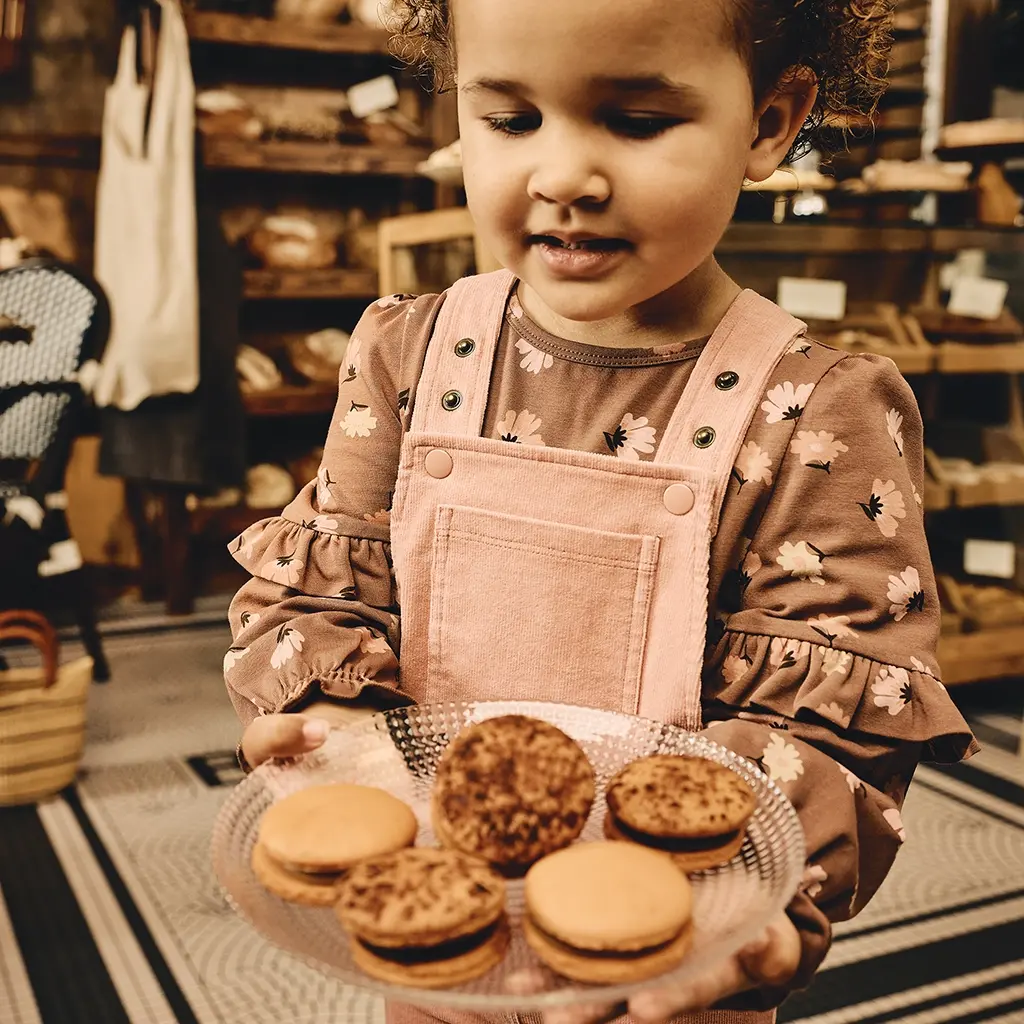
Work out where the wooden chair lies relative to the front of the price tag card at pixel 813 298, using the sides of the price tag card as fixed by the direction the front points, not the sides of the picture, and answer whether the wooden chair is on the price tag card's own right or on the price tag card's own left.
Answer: on the price tag card's own right

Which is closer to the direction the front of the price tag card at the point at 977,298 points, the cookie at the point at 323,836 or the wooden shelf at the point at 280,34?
the cookie

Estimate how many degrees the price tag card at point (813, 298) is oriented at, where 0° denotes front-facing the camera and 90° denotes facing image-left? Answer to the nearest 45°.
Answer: approximately 0°

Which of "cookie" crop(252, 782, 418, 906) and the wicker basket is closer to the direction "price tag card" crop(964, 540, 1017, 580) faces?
the cookie

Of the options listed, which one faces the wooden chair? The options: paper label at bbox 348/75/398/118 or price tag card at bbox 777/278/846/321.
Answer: the paper label
